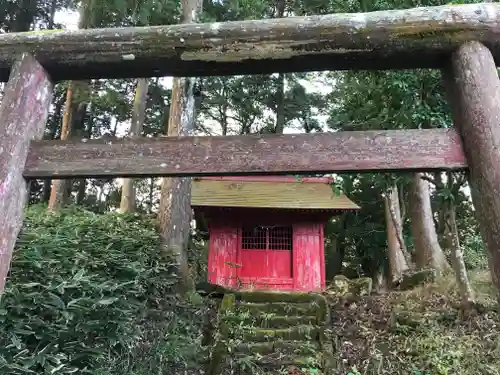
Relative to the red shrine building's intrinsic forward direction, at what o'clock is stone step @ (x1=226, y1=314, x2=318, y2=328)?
The stone step is roughly at 12 o'clock from the red shrine building.

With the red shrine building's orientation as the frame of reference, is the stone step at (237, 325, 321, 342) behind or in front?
in front

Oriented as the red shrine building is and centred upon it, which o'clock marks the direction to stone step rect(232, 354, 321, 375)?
The stone step is roughly at 12 o'clock from the red shrine building.

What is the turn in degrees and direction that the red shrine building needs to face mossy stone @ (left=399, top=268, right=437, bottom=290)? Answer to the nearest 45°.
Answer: approximately 45° to its left

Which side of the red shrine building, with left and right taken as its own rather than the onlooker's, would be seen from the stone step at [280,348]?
front

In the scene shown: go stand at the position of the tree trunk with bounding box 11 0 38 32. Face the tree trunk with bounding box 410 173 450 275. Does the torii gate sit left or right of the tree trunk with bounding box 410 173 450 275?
right

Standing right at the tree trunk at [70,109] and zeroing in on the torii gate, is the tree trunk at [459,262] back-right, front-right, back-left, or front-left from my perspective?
front-left

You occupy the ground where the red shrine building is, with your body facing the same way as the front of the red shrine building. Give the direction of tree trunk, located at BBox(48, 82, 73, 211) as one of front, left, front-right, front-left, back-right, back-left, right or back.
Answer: right

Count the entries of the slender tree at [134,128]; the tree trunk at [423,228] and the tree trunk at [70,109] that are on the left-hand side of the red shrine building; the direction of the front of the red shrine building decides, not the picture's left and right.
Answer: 1

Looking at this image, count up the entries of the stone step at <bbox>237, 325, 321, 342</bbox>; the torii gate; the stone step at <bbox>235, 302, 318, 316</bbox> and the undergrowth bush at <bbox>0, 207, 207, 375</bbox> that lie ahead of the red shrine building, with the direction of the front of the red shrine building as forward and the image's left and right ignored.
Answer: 4

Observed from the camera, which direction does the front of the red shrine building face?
facing the viewer

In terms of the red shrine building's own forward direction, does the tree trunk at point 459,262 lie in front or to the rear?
in front

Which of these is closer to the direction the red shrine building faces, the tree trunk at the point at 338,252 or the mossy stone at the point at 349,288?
the mossy stone

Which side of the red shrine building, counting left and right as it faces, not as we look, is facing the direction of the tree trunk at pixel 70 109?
right

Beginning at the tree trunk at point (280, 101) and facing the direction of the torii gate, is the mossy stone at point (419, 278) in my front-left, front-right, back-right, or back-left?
front-left

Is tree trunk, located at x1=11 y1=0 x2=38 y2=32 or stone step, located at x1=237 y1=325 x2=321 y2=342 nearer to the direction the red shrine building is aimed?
the stone step

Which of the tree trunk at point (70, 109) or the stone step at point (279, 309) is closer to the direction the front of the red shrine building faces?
the stone step

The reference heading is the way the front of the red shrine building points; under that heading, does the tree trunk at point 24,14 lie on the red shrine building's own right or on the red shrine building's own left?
on the red shrine building's own right
